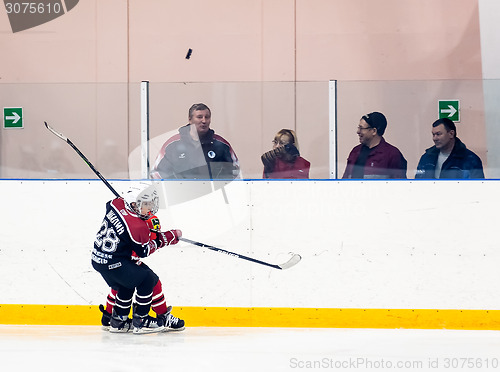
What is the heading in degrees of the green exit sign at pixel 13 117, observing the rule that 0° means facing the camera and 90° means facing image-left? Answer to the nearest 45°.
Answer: approximately 0°

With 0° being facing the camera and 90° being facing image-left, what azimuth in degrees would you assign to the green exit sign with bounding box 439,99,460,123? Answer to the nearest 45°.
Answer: approximately 0°

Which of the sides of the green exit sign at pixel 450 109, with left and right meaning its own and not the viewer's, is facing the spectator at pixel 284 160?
right

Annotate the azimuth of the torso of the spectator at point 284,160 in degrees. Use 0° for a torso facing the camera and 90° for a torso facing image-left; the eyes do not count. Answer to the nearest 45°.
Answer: approximately 45°

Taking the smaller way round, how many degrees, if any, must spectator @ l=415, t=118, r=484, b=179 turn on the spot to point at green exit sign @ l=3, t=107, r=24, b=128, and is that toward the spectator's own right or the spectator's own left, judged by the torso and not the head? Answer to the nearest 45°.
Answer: approximately 45° to the spectator's own right

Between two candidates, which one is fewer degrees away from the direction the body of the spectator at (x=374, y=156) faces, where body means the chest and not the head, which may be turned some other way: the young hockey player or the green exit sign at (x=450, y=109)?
the young hockey player

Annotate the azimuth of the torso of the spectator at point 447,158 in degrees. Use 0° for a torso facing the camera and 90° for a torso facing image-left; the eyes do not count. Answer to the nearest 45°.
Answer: approximately 45°

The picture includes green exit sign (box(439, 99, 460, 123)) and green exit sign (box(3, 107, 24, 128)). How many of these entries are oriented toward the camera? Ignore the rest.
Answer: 2

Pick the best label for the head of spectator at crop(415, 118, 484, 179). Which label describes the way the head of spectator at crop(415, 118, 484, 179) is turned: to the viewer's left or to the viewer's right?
to the viewer's left
